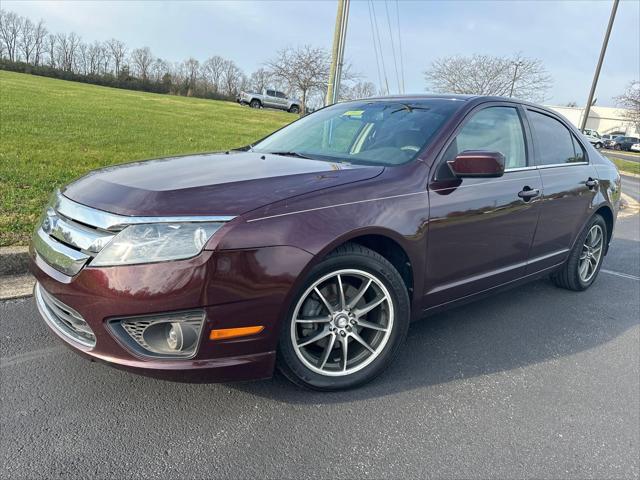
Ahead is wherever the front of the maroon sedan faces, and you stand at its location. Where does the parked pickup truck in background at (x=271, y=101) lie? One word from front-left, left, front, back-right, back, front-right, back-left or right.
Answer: back-right

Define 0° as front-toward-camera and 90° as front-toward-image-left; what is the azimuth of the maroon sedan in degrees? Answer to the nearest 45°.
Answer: approximately 45°

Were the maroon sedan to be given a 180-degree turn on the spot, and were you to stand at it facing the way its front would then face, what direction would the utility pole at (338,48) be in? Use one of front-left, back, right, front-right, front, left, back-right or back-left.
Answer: front-left
